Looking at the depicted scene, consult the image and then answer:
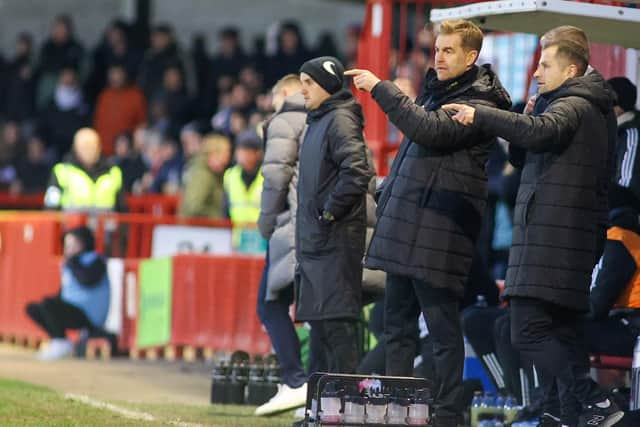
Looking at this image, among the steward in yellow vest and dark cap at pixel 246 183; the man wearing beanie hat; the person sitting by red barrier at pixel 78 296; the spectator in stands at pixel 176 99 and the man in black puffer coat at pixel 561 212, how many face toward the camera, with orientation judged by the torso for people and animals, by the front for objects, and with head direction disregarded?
2

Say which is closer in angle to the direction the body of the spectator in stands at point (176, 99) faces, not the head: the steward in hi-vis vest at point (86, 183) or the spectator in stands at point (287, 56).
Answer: the steward in hi-vis vest

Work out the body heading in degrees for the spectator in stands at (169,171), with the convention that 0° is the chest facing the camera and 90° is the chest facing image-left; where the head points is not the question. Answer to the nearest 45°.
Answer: approximately 45°

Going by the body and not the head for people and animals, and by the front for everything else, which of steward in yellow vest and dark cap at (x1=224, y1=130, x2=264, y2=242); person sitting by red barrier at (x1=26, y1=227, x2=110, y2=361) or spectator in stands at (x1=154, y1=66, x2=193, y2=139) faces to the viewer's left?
the person sitting by red barrier

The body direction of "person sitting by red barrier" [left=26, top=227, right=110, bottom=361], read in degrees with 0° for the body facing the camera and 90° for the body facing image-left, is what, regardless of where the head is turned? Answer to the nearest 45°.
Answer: approximately 90°

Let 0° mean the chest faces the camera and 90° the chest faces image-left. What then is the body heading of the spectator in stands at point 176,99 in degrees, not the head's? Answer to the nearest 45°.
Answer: approximately 0°

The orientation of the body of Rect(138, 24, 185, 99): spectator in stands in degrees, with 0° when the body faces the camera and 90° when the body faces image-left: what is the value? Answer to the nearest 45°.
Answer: approximately 45°

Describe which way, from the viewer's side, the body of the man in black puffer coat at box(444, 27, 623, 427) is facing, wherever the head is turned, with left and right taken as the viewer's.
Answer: facing to the left of the viewer

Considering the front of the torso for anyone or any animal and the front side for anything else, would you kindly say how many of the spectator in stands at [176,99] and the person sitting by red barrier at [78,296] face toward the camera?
1

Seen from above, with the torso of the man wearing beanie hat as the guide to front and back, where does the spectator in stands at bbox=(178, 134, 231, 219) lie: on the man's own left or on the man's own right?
on the man's own right

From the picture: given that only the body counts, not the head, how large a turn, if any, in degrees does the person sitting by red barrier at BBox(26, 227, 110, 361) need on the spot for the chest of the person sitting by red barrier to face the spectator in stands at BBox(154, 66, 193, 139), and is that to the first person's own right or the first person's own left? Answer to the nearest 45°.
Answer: approximately 90° to the first person's own right

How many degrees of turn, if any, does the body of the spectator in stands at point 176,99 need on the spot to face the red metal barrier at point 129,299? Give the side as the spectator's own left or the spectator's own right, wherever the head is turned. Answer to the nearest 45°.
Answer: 0° — they already face it
